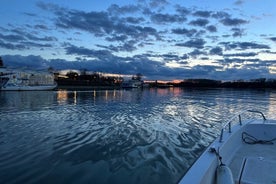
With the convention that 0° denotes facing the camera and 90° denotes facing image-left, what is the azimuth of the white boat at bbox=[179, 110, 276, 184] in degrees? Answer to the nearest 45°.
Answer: approximately 180°
